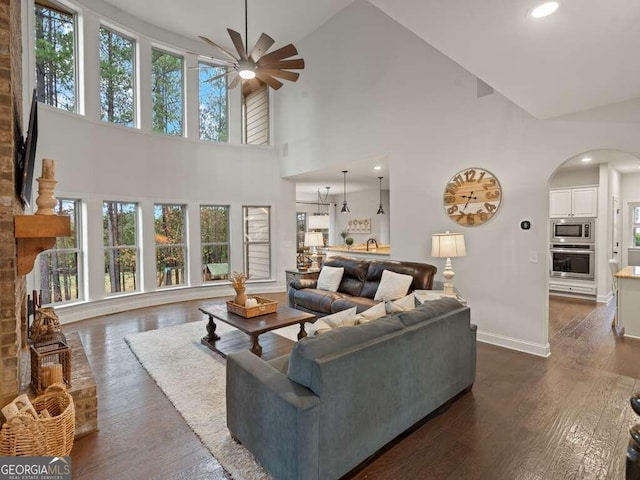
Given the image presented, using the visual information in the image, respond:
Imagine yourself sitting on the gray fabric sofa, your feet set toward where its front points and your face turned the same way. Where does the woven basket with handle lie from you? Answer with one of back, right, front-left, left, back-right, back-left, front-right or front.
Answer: front-left

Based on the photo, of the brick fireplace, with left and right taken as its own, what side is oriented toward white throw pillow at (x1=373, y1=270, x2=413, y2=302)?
front

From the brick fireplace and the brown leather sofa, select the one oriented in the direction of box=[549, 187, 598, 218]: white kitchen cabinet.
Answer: the brick fireplace

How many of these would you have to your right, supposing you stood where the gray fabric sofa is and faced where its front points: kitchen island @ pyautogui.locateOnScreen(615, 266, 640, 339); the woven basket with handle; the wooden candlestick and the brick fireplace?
1

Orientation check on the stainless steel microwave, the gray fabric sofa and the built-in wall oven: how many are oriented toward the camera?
2

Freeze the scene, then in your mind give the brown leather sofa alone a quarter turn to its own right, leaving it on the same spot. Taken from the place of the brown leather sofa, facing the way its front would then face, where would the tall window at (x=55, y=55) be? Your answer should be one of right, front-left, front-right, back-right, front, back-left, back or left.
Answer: front-left

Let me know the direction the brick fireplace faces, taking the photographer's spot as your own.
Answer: facing to the right of the viewer

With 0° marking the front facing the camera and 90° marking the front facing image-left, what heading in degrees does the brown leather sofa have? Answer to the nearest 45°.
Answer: approximately 45°

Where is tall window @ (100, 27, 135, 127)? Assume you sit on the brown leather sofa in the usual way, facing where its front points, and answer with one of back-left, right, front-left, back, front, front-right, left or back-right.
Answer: front-right

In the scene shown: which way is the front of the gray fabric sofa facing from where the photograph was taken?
facing away from the viewer and to the left of the viewer

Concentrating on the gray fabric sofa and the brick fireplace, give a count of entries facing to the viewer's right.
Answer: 1

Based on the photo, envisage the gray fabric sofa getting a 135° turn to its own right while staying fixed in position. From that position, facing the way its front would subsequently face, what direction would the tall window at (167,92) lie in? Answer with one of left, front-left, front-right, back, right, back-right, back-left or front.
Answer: back-left

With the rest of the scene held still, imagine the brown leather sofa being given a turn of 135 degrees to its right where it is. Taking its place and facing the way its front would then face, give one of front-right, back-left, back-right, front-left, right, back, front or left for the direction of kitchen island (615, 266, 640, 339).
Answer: right

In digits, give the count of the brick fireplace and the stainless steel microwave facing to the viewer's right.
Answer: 1
